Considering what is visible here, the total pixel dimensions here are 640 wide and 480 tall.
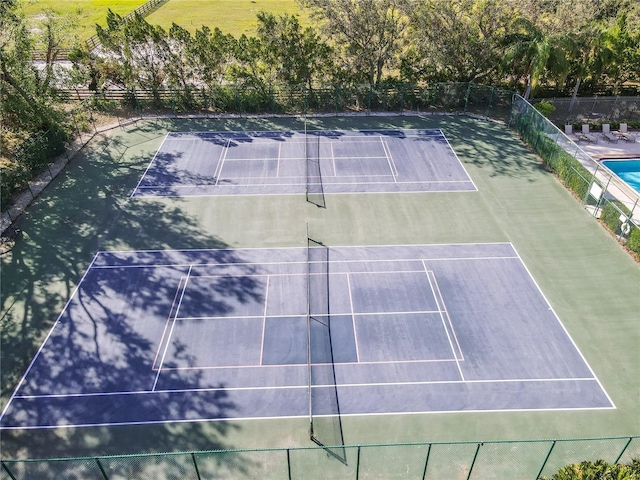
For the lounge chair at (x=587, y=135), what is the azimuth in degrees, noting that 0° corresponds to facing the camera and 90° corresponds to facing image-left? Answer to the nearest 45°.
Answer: approximately 315°

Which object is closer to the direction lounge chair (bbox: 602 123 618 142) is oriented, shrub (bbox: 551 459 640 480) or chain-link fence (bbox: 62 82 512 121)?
the shrub

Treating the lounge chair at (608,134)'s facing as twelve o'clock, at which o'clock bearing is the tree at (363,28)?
The tree is roughly at 4 o'clock from the lounge chair.

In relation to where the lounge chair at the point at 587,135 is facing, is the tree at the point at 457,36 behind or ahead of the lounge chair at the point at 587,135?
behind

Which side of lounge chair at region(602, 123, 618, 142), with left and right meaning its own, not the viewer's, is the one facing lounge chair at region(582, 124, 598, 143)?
right

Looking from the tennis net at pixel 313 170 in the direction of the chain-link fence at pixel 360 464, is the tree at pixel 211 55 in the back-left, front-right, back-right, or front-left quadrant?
back-right

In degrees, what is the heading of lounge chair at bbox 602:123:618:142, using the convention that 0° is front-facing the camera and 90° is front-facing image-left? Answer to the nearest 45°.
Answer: approximately 315°

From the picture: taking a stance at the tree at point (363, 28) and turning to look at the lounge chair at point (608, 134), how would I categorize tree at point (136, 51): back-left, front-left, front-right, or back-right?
back-right

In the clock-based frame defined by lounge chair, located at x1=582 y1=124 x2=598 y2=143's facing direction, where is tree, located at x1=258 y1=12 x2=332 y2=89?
The tree is roughly at 4 o'clock from the lounge chair.

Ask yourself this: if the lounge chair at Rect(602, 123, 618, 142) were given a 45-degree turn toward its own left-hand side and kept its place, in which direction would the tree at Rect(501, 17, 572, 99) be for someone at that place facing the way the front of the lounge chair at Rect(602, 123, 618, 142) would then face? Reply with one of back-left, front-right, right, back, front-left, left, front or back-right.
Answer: back

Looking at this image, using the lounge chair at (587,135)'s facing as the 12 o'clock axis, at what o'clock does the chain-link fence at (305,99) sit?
The chain-link fence is roughly at 4 o'clock from the lounge chair.

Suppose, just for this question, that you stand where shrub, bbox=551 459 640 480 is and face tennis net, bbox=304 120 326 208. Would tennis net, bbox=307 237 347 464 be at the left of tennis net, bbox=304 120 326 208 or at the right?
left
